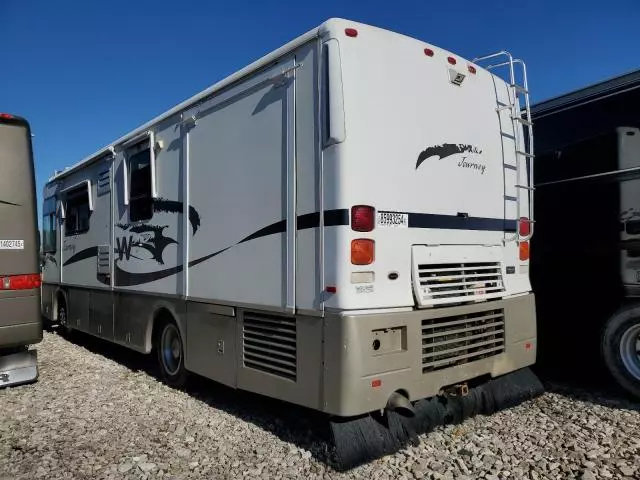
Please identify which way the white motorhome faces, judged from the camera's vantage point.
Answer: facing away from the viewer and to the left of the viewer

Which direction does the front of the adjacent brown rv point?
away from the camera

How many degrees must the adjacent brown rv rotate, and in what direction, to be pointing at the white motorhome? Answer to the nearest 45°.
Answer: approximately 135° to its right

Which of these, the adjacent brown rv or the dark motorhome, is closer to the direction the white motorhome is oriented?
the adjacent brown rv

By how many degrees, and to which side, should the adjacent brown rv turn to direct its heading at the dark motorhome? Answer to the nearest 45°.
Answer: approximately 135° to its right
